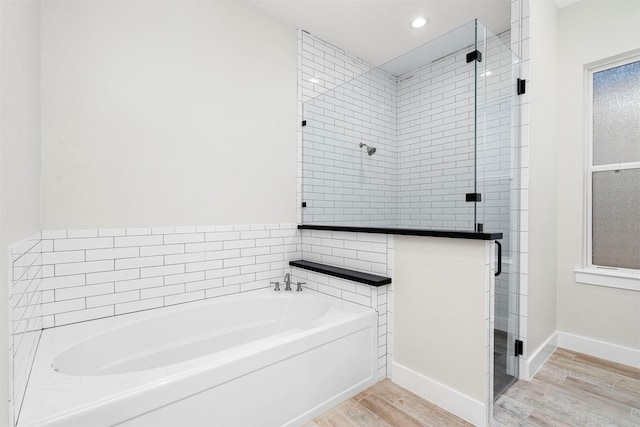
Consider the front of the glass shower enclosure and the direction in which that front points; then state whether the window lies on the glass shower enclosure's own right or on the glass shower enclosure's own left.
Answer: on the glass shower enclosure's own left

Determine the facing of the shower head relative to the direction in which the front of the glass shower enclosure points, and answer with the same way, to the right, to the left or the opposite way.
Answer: the same way

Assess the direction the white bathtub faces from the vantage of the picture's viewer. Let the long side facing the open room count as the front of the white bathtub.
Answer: facing the viewer and to the right of the viewer

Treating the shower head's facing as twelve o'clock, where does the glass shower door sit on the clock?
The glass shower door is roughly at 12 o'clock from the shower head.

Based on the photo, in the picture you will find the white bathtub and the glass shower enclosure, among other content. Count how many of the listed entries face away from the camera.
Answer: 0

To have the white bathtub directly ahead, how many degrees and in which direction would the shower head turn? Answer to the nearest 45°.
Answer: approximately 90° to its right

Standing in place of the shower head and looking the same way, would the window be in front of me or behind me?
in front

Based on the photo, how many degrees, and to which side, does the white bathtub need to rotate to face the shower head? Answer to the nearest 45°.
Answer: approximately 90° to its left
